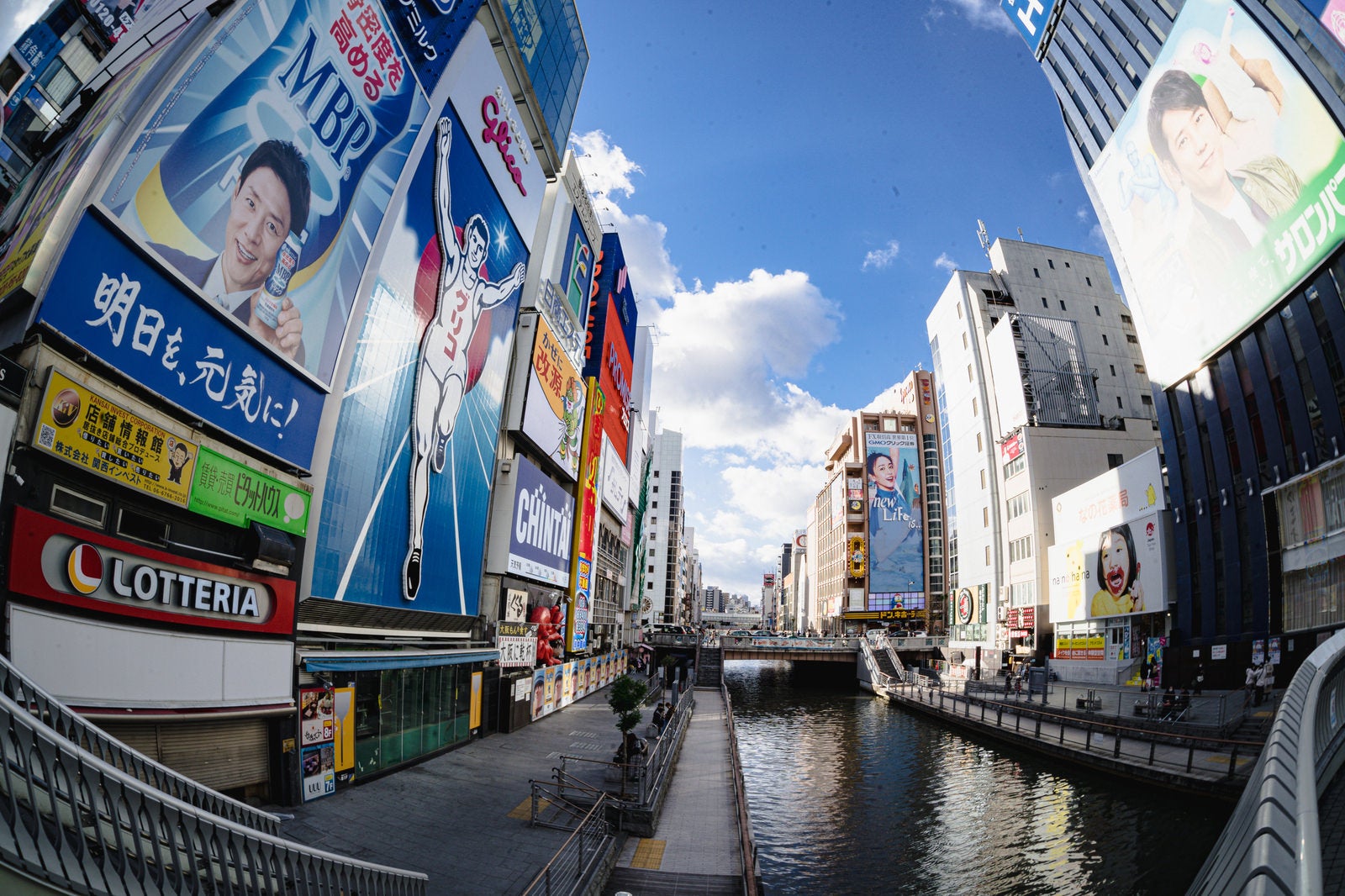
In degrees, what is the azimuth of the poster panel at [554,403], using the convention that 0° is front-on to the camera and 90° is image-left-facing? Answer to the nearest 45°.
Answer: approximately 315°

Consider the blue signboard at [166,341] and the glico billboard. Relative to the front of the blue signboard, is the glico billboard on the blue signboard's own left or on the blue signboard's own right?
on the blue signboard's own left

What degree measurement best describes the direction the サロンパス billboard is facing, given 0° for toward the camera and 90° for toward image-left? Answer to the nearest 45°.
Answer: approximately 45°

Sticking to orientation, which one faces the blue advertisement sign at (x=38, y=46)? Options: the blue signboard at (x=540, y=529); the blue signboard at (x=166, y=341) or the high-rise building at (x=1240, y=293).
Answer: the high-rise building

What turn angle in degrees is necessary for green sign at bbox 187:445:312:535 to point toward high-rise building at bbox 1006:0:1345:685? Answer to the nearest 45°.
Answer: approximately 45° to its left

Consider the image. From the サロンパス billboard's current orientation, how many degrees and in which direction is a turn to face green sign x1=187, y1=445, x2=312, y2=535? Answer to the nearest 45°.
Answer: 0° — it already faces it

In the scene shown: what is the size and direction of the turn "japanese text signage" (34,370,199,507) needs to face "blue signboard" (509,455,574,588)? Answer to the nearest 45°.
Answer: approximately 90° to its left

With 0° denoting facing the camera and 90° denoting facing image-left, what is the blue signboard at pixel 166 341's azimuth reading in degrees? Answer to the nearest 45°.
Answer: approximately 315°

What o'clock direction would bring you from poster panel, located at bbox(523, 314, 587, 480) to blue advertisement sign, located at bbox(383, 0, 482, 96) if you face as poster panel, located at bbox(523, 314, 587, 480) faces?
The blue advertisement sign is roughly at 2 o'clock from the poster panel.
